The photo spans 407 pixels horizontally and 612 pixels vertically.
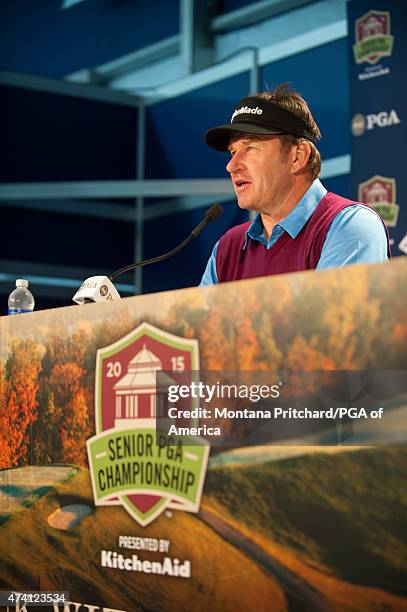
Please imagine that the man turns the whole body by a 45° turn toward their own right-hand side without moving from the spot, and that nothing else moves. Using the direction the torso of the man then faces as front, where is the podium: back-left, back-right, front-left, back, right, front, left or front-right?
left

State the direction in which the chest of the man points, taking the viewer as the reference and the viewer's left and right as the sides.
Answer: facing the viewer and to the left of the viewer
